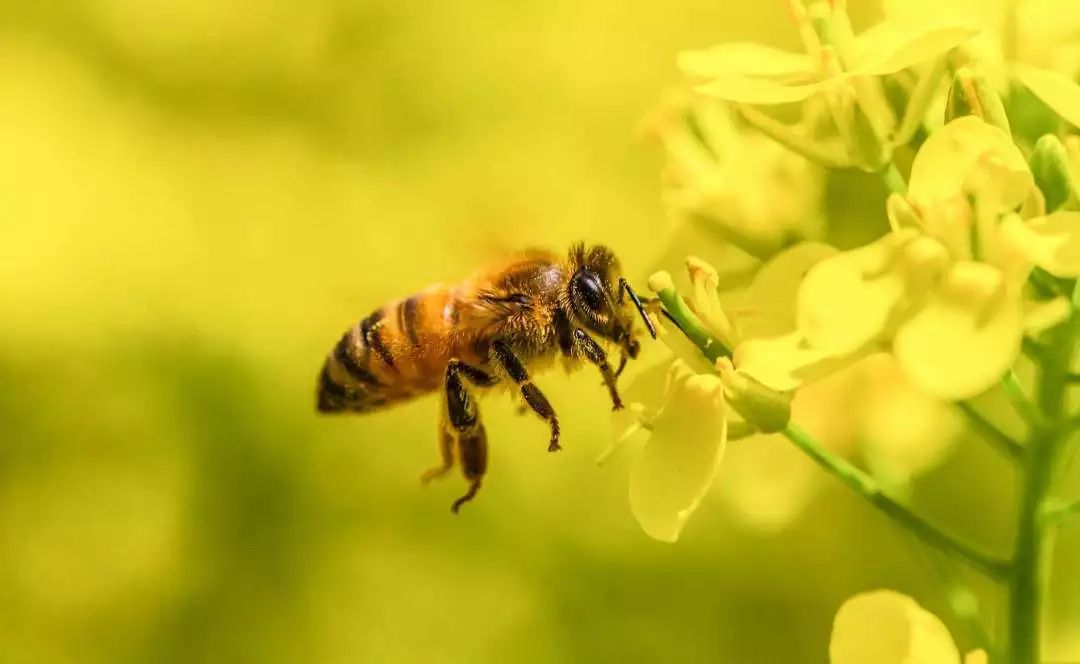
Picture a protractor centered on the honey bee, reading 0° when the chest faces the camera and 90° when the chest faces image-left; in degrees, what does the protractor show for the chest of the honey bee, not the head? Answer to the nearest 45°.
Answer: approximately 270°
